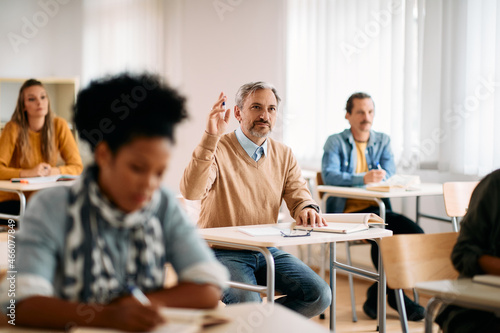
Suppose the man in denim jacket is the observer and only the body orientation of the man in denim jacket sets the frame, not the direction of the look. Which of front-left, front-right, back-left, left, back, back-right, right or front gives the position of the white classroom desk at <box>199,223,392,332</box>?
front-right

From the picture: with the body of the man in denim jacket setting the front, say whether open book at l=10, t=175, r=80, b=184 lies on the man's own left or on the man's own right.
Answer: on the man's own right

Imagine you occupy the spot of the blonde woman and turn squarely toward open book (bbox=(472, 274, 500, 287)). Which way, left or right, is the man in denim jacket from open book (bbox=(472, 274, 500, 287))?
left

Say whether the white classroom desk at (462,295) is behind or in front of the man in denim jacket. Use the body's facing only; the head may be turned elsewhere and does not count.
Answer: in front

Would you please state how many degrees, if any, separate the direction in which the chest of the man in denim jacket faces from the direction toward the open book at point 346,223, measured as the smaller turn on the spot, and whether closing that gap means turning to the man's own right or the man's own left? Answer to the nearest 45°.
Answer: approximately 45° to the man's own right

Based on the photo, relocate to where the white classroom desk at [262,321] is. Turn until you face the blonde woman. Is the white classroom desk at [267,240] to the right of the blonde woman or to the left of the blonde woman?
right

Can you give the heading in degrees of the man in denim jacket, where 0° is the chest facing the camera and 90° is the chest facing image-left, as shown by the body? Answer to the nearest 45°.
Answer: approximately 315°

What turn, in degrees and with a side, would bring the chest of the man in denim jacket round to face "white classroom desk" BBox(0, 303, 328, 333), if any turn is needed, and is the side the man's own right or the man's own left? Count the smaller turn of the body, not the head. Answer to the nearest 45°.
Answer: approximately 45° to the man's own right

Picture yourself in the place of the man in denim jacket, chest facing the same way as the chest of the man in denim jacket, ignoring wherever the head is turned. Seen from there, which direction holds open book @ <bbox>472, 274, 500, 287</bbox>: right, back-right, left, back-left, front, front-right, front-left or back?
front-right

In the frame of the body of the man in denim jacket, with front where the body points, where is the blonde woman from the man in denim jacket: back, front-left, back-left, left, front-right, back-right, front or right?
back-right
